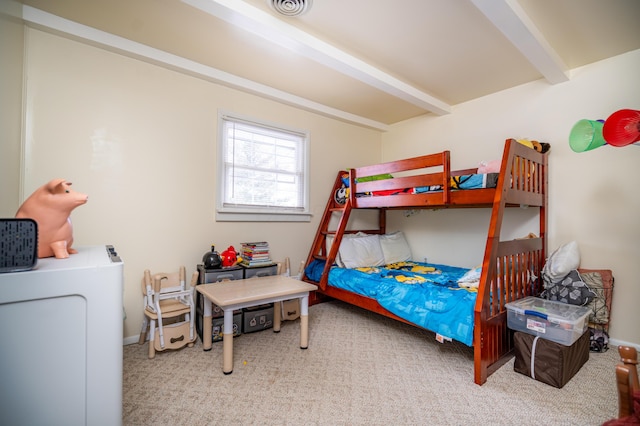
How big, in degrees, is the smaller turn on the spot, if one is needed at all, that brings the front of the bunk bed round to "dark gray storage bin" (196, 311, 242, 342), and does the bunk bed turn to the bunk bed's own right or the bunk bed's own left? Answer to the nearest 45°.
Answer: approximately 45° to the bunk bed's own right

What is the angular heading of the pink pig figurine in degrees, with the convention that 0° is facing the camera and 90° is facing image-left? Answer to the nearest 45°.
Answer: approximately 270°

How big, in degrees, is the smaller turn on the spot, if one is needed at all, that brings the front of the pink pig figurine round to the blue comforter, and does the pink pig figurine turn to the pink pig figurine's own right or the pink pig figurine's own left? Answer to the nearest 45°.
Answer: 0° — it already faces it

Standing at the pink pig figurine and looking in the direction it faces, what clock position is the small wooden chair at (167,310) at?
The small wooden chair is roughly at 10 o'clock from the pink pig figurine.

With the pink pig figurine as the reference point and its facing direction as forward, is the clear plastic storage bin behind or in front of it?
in front

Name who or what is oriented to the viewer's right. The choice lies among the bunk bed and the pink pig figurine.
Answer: the pink pig figurine

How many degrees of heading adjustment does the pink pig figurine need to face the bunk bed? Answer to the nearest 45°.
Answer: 0° — it already faces it

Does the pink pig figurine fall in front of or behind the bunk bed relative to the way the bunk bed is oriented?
in front

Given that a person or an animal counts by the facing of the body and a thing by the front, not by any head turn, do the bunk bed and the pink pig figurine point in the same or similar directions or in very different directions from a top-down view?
very different directions
